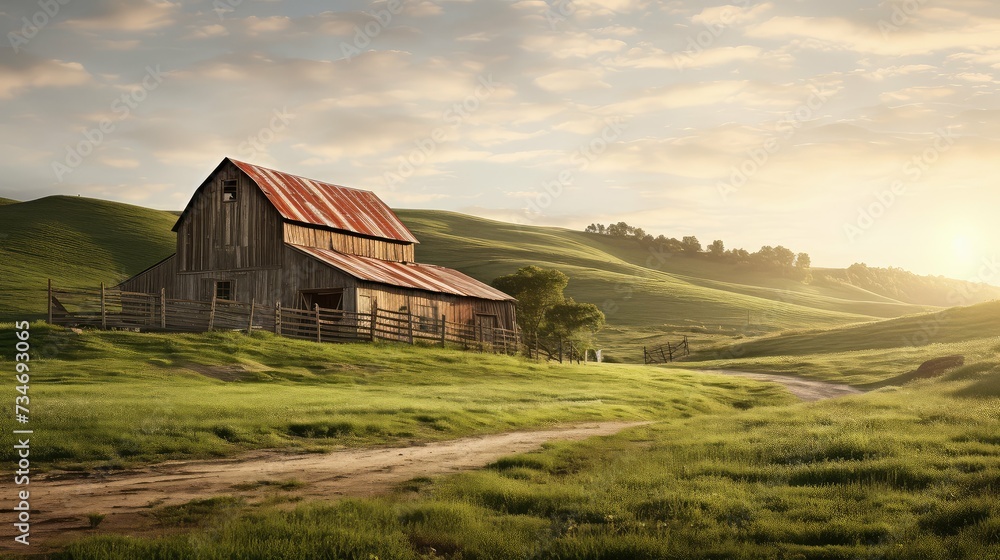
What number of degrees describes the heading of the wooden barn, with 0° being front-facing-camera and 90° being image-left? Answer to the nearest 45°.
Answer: approximately 45°

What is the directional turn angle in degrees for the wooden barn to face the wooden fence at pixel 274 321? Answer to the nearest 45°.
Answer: approximately 45° to its left
